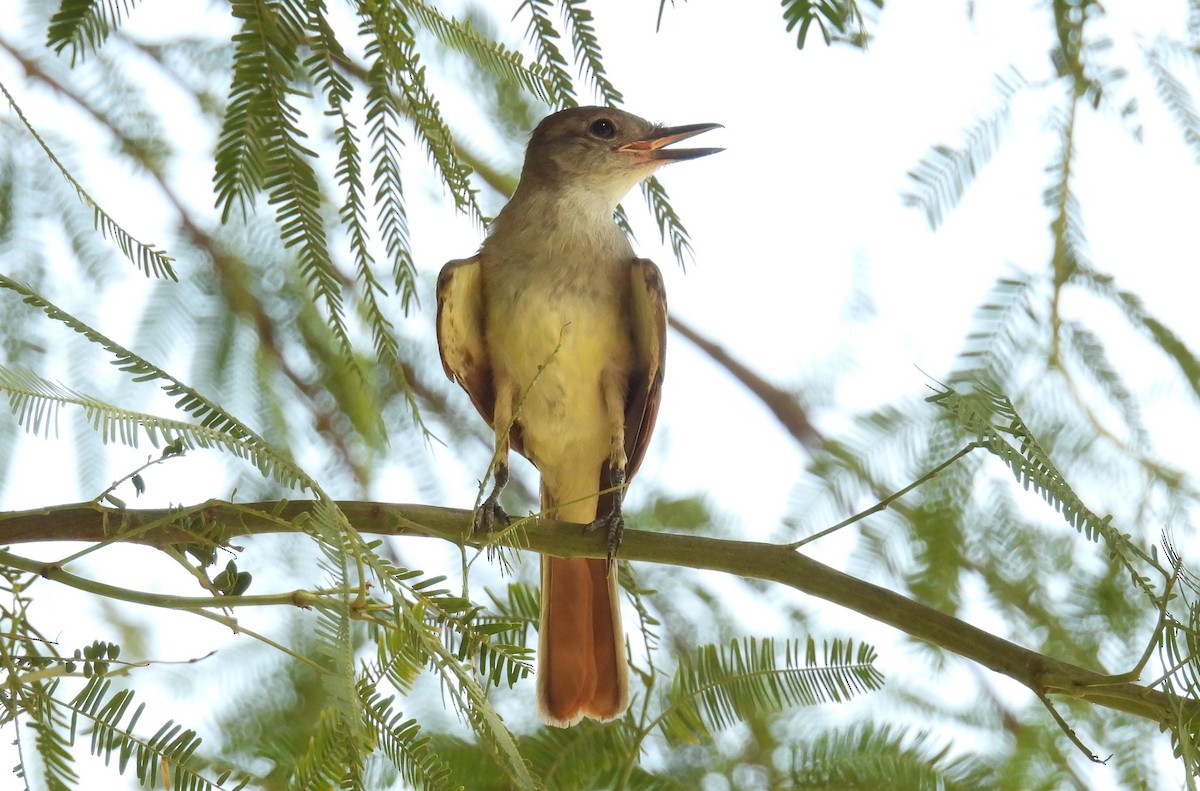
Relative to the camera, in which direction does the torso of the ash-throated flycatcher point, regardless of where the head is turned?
toward the camera

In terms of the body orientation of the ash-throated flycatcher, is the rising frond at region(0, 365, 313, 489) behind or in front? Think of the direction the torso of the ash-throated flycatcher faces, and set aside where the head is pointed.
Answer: in front
